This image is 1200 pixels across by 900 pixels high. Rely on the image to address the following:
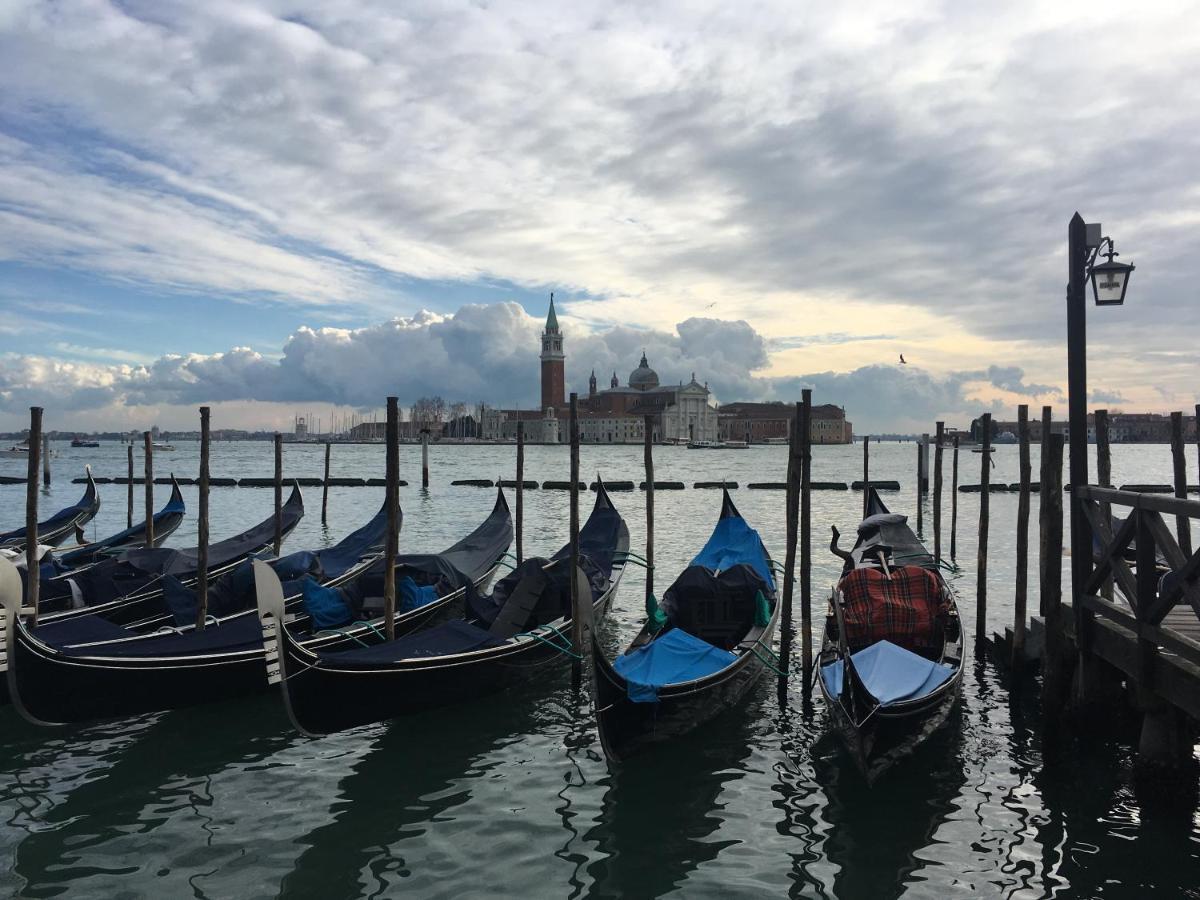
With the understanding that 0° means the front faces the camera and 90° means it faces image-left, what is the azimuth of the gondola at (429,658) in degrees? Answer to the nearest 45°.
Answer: approximately 45°

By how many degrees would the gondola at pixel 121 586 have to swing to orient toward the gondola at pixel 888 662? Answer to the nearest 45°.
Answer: approximately 90° to its left

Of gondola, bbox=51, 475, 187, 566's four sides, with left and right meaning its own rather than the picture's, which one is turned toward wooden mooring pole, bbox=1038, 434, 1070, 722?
left

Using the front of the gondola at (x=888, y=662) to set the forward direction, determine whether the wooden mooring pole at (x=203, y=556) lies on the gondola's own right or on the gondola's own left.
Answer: on the gondola's own right

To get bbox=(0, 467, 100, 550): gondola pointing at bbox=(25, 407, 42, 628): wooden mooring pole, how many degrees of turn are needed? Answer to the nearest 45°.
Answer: approximately 45° to its left

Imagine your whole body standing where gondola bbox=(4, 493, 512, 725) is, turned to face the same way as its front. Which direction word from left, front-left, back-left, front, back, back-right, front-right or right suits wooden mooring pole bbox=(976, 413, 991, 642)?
back-left

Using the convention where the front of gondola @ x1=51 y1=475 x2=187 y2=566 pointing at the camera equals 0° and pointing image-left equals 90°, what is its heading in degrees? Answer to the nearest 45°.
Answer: approximately 45°

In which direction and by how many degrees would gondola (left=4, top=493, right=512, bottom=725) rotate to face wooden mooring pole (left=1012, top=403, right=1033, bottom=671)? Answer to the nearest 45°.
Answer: approximately 135° to its left

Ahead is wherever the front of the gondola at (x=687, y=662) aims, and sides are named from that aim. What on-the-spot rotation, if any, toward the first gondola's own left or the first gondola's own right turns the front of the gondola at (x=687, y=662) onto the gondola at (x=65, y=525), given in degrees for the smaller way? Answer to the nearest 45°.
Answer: approximately 90° to the first gondola's own right

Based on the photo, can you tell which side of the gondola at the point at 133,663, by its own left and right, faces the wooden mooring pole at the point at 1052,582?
left

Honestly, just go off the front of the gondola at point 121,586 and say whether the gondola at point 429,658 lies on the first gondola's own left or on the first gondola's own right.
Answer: on the first gondola's own left

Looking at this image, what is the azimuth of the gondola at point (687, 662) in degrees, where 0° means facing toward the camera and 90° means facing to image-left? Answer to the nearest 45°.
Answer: approximately 45°
